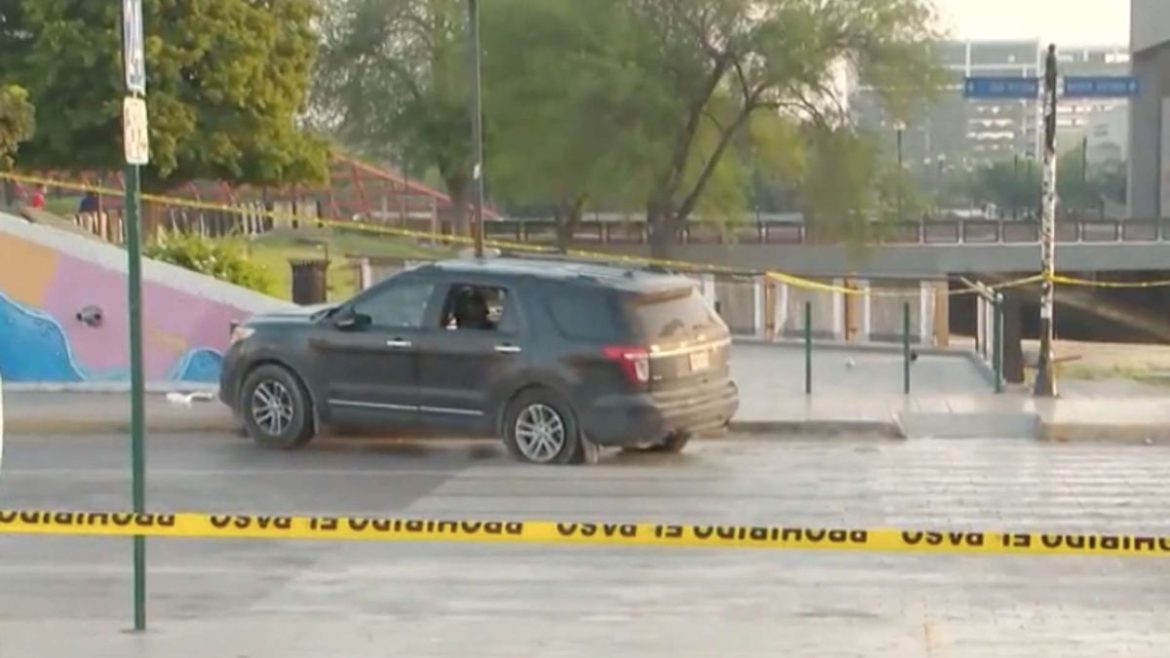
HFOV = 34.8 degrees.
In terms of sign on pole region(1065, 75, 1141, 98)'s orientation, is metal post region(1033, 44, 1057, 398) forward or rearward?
forward

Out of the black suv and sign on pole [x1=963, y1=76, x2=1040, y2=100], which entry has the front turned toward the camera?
the sign on pole

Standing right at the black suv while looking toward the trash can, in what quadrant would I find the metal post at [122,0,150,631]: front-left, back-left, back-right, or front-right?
back-left

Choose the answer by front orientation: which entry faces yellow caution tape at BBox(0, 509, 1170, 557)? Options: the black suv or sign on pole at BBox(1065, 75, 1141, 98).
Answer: the sign on pole

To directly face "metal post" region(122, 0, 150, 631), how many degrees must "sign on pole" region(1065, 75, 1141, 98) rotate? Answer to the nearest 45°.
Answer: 0° — it already faces it

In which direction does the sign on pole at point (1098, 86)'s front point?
toward the camera

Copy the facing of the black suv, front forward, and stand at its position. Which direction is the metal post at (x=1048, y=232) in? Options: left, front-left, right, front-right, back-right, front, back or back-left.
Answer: right

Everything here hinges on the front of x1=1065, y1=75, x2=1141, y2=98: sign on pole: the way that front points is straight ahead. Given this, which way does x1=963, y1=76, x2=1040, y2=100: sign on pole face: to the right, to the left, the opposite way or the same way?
the same way

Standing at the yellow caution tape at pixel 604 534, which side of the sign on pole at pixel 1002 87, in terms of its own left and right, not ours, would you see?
front

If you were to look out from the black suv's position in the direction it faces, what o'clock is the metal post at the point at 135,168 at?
The metal post is roughly at 8 o'clock from the black suv.

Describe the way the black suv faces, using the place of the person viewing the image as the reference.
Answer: facing away from the viewer and to the left of the viewer

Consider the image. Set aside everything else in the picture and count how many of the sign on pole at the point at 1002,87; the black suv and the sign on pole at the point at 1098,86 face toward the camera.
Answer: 2

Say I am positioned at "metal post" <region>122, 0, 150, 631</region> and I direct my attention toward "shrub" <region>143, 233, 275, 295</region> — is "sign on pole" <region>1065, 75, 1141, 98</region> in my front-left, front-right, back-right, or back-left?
front-right

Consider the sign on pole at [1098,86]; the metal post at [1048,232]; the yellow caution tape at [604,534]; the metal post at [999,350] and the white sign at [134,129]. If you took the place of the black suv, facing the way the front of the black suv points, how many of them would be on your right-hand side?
3

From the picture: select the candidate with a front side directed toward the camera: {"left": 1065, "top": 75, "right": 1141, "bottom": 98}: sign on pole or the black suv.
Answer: the sign on pole

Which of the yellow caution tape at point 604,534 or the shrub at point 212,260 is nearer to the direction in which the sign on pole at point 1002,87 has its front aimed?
the yellow caution tape
